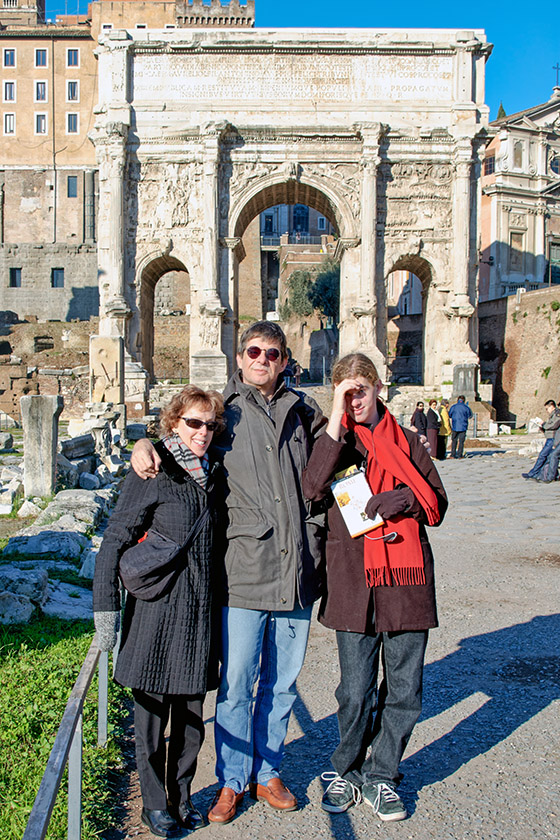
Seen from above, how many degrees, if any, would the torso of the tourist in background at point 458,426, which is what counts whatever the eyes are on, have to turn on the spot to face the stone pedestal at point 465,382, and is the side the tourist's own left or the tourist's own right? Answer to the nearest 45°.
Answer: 0° — they already face it

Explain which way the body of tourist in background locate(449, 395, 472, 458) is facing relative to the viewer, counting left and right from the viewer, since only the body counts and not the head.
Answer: facing away from the viewer

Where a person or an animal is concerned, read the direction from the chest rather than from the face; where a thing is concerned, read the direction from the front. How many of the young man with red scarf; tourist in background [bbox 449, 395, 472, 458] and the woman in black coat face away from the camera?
1

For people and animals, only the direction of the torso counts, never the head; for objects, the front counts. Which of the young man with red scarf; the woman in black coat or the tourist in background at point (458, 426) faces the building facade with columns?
the tourist in background

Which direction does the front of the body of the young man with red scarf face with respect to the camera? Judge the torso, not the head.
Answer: toward the camera

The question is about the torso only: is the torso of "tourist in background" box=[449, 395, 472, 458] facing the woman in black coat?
no

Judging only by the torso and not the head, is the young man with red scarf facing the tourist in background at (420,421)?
no

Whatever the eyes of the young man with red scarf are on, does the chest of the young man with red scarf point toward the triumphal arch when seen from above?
no

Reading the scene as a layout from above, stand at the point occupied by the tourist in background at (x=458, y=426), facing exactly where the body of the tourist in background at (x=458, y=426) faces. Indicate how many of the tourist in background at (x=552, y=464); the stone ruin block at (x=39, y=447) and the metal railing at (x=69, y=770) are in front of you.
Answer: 0

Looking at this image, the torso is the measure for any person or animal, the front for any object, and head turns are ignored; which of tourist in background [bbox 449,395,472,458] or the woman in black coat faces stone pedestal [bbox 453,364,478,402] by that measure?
the tourist in background

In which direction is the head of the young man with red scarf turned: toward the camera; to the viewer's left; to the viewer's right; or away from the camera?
toward the camera

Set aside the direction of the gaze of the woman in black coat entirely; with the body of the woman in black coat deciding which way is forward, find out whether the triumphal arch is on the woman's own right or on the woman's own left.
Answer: on the woman's own left

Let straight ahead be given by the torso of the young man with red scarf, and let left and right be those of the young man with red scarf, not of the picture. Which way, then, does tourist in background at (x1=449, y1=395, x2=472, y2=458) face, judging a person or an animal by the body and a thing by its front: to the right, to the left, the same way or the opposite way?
the opposite way

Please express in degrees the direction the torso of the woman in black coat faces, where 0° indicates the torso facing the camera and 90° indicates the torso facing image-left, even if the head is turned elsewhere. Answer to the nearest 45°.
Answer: approximately 315°

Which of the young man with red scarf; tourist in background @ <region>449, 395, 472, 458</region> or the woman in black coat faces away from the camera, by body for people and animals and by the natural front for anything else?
the tourist in background
